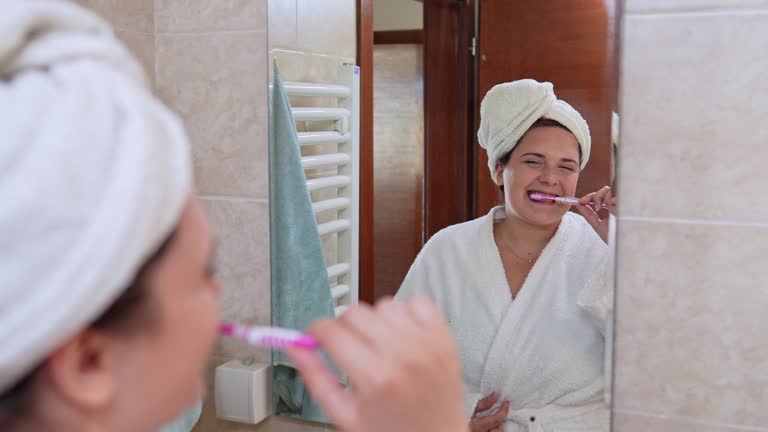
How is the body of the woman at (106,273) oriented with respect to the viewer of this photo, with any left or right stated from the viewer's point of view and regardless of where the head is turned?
facing away from the viewer and to the right of the viewer

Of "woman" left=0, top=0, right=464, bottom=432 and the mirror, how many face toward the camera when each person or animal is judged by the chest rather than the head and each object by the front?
1

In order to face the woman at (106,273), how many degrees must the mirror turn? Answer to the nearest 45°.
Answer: approximately 45° to its right

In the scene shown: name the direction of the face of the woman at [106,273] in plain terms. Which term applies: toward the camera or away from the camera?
away from the camera

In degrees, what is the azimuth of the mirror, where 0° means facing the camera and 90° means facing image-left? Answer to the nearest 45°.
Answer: approximately 0°

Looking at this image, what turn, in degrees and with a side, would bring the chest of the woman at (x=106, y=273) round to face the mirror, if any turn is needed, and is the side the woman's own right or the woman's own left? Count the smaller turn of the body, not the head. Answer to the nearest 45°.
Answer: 0° — they already face it
